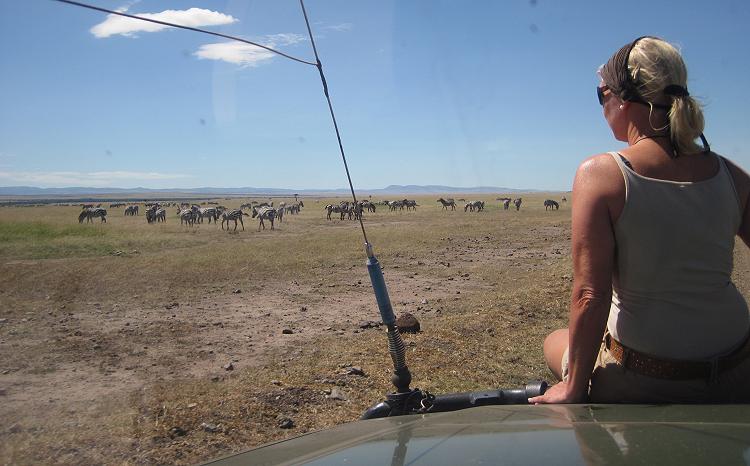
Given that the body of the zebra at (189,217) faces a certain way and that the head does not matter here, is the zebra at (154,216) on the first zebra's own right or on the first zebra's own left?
on the first zebra's own right

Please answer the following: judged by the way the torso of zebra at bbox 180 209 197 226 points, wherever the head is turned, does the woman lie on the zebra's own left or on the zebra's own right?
on the zebra's own left

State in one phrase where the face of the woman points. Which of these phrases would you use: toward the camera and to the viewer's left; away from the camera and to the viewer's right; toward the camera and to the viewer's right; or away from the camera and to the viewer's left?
away from the camera and to the viewer's left
